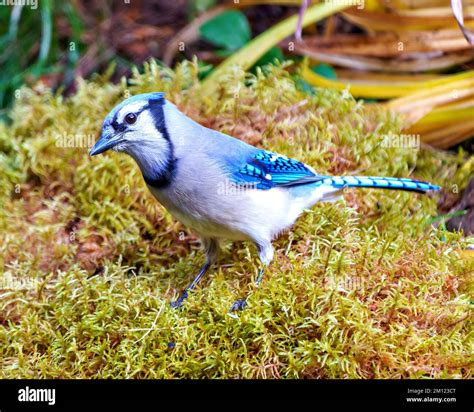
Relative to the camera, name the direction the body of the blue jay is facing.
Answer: to the viewer's left

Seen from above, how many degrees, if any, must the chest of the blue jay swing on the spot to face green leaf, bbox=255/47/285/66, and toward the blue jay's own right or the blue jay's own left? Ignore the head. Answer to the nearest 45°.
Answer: approximately 90° to the blue jay's own right

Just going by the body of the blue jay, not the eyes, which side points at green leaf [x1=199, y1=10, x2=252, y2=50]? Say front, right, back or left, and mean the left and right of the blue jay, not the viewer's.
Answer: right
